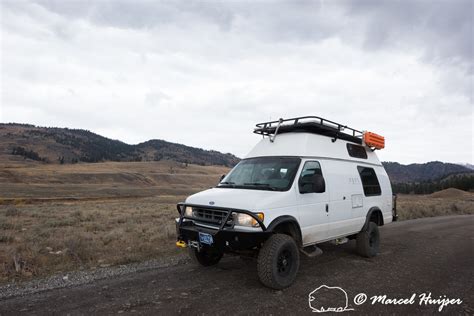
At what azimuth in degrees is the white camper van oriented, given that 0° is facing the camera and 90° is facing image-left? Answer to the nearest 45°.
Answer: approximately 45°
